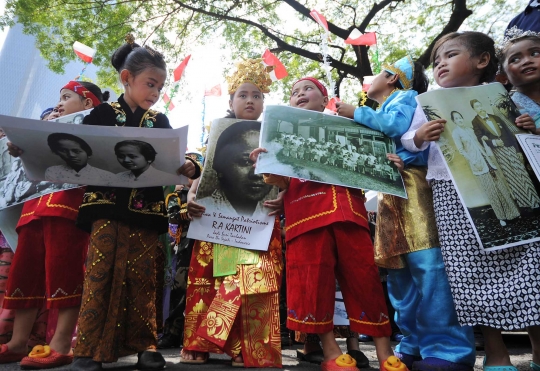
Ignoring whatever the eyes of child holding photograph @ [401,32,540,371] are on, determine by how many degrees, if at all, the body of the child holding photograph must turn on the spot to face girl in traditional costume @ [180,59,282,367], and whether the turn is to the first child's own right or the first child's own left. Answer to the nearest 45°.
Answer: approximately 45° to the first child's own right

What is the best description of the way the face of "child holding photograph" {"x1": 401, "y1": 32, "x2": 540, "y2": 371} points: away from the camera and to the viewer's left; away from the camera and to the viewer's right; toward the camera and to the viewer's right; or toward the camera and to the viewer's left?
toward the camera and to the viewer's left

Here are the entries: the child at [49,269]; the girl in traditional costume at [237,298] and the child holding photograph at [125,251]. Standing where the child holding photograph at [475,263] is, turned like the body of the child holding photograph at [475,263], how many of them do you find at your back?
0

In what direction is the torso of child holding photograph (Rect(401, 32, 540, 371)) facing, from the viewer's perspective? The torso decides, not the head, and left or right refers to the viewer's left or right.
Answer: facing the viewer and to the left of the viewer

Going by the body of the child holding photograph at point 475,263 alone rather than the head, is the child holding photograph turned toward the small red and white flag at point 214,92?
no

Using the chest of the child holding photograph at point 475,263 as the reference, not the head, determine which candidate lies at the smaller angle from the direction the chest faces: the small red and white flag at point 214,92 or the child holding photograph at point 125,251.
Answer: the child holding photograph

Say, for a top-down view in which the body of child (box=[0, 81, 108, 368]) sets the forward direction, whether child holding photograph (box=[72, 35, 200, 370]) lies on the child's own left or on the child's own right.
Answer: on the child's own left

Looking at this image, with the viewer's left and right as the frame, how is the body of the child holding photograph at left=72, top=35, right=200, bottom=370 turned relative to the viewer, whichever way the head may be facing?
facing the viewer

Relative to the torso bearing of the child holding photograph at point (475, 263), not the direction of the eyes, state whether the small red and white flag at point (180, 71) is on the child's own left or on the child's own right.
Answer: on the child's own right

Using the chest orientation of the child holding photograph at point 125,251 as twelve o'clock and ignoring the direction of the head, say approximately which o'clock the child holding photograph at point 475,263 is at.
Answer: the child holding photograph at point 475,263 is roughly at 10 o'clock from the child holding photograph at point 125,251.

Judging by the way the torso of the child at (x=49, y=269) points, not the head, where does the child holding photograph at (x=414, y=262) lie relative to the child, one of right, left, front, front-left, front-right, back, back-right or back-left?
left

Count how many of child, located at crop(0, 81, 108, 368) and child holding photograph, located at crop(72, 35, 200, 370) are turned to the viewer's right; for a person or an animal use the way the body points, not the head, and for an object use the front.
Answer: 0

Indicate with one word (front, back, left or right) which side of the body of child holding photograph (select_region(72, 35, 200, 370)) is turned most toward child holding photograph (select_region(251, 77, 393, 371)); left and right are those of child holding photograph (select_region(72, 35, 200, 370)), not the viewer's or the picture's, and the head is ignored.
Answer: left

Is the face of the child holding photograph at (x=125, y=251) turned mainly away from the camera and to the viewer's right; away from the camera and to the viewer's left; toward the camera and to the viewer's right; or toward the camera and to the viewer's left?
toward the camera and to the viewer's right

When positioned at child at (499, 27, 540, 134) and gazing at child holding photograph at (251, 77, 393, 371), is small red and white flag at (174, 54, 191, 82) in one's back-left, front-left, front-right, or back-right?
front-right

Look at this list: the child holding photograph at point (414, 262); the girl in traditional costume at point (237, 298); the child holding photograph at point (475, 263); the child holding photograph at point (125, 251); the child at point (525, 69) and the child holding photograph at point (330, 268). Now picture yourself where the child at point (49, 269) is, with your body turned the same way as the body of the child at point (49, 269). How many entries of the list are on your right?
0

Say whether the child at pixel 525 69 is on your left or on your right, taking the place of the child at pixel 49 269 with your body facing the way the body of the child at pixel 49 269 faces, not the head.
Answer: on your left
